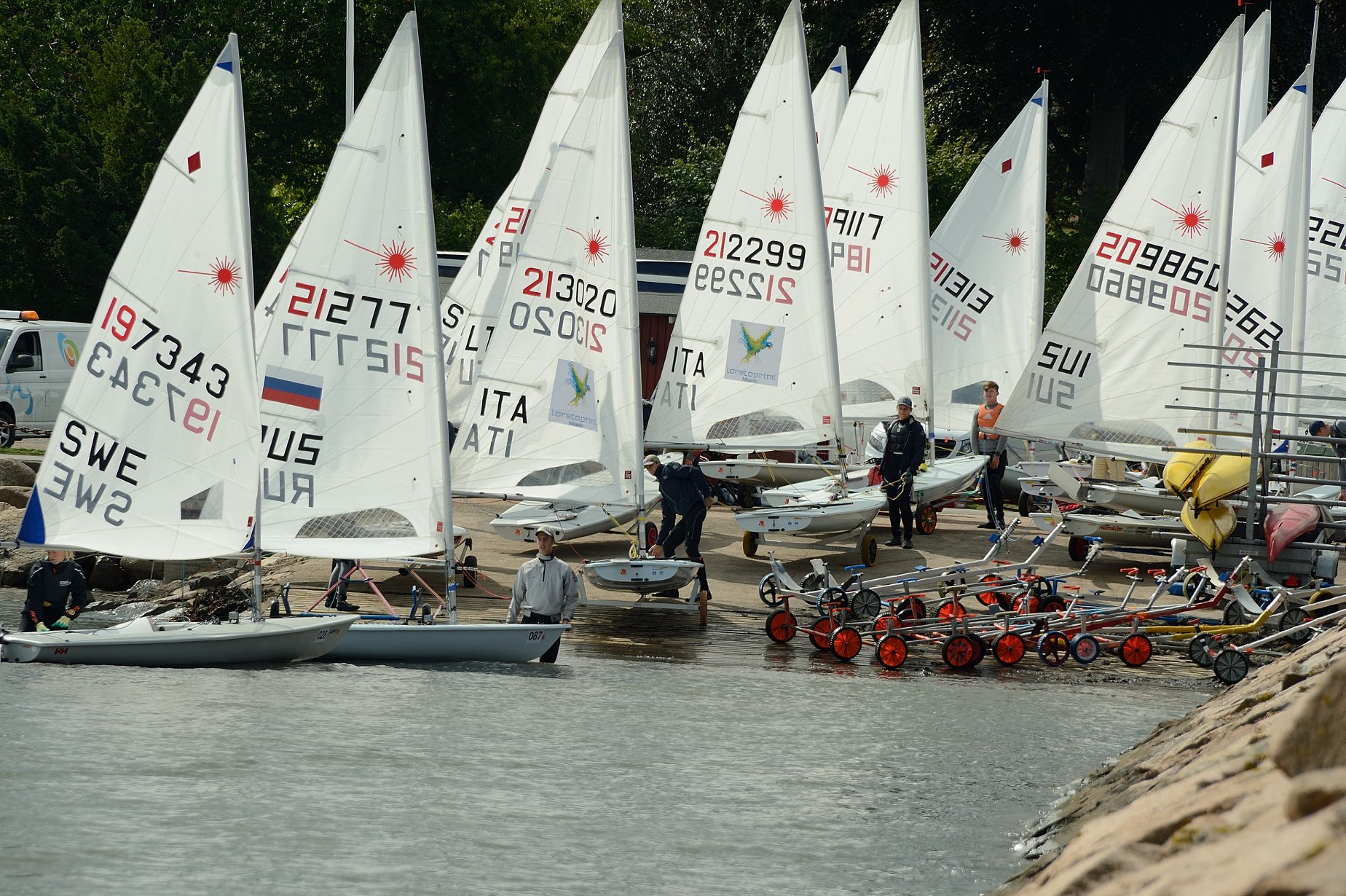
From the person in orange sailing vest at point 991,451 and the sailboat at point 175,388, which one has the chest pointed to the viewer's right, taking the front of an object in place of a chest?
the sailboat

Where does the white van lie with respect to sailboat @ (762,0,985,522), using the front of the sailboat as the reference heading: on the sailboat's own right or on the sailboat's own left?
on the sailboat's own left

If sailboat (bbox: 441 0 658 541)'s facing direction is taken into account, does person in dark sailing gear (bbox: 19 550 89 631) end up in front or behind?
behind

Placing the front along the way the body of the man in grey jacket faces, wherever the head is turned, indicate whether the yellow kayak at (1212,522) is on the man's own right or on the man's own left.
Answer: on the man's own left

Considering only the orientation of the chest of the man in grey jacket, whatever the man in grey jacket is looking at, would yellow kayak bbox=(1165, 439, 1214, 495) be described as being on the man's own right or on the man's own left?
on the man's own left

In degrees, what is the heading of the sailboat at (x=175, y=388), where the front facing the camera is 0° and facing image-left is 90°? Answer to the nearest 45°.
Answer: approximately 270°

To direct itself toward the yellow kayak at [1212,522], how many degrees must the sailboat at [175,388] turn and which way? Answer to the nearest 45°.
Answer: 0° — it already faces it

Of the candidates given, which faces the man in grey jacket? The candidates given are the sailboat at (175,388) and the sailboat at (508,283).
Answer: the sailboat at (175,388)
